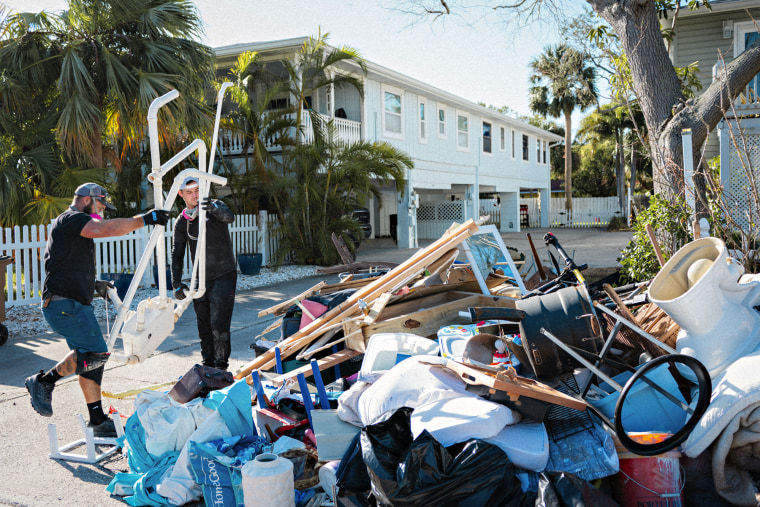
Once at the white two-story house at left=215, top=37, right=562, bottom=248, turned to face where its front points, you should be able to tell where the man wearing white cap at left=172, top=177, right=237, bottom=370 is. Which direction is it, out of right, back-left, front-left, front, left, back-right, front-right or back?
front-left

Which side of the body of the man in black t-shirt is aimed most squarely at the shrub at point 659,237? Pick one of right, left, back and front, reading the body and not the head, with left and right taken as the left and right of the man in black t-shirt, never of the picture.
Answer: front

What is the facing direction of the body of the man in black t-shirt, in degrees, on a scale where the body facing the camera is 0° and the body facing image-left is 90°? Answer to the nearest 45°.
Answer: approximately 270°

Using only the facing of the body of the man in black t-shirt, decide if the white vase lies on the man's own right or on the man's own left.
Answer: on the man's own right

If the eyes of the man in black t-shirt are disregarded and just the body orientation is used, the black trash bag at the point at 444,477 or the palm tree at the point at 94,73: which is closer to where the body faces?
the black trash bag

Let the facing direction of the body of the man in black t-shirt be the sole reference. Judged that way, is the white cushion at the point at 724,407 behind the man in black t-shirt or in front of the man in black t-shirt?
in front

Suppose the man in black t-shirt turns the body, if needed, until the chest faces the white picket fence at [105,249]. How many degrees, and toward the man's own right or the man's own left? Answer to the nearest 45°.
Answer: approximately 90° to the man's own left

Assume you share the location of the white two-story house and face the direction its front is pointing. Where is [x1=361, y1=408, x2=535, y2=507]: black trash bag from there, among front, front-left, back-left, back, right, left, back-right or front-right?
front-left

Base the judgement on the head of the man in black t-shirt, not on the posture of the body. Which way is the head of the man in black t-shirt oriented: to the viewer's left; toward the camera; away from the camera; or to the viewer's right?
to the viewer's right

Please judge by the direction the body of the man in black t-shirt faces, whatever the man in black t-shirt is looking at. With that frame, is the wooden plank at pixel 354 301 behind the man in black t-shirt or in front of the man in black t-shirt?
in front

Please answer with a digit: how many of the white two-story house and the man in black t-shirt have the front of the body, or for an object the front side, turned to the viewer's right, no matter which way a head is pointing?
1

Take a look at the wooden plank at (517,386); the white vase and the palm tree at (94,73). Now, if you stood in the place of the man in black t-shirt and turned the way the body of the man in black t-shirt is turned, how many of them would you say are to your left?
1
